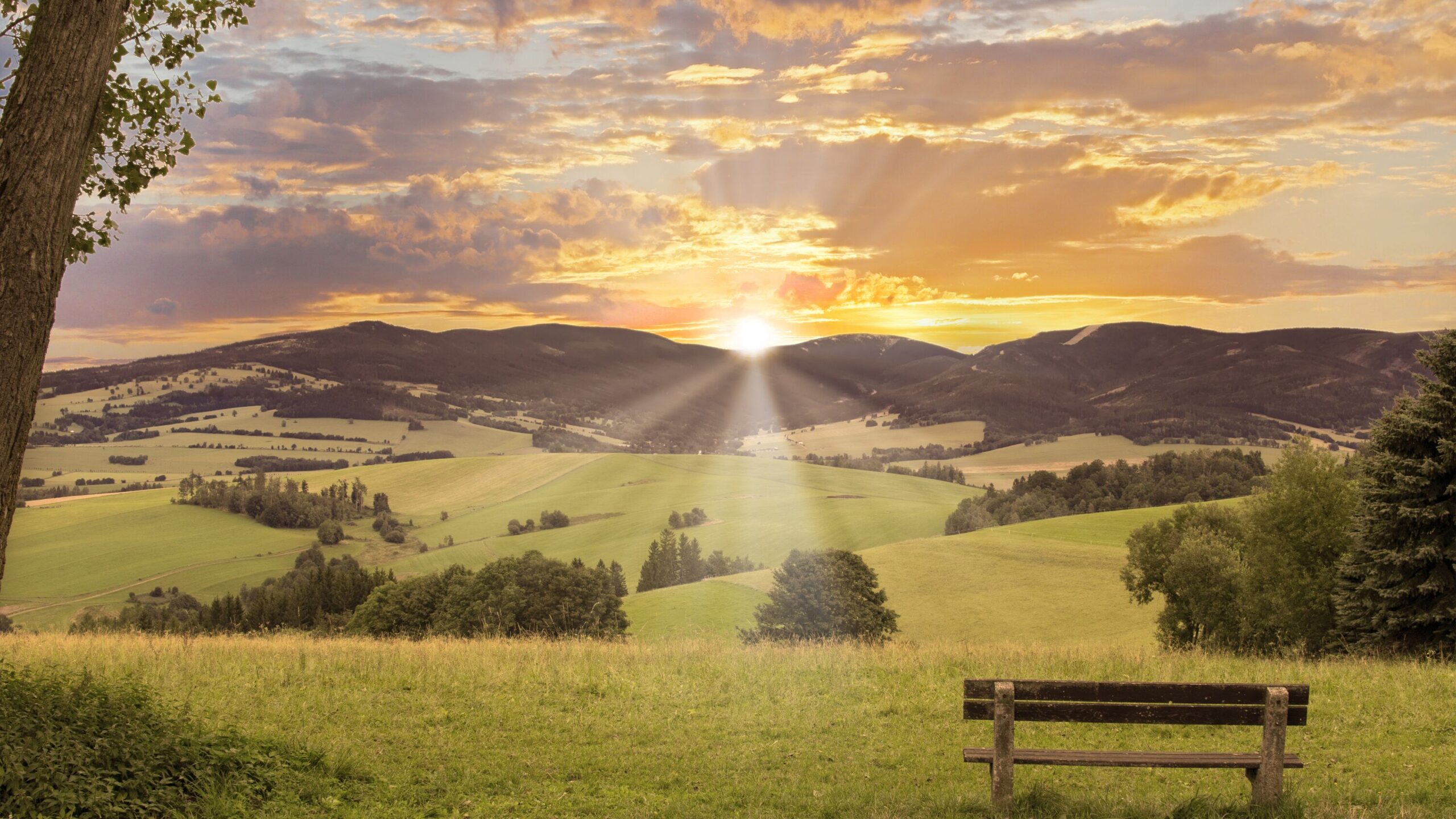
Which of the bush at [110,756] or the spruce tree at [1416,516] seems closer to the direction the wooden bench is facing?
the spruce tree

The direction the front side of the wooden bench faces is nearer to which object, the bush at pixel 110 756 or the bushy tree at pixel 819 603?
the bushy tree

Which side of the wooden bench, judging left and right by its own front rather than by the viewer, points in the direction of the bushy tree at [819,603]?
front

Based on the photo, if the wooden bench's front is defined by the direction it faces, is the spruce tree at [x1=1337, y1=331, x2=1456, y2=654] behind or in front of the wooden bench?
in front

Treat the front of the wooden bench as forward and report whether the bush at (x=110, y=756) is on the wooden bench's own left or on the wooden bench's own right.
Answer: on the wooden bench's own left

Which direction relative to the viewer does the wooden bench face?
away from the camera
